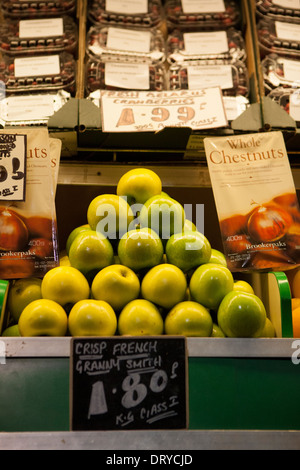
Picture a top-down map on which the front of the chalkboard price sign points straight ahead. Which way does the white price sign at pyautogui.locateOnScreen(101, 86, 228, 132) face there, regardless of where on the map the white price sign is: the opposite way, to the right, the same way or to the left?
the same way

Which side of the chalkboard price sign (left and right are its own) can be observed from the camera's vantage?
front

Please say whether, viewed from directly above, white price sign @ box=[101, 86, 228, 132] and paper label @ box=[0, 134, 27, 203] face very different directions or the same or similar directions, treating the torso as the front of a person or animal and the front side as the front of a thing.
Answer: same or similar directions

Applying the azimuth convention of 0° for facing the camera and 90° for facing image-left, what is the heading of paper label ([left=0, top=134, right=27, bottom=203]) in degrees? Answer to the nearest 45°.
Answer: approximately 0°

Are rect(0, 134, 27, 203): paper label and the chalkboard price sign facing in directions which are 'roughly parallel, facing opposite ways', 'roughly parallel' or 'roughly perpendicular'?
roughly parallel
